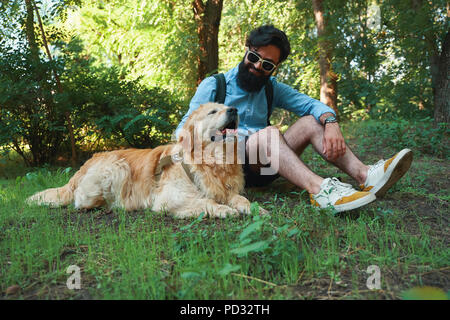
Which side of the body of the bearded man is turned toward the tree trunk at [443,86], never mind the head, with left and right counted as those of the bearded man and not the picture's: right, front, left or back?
left

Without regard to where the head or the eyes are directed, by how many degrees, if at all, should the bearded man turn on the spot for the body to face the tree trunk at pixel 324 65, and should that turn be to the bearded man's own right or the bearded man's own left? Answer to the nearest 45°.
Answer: approximately 135° to the bearded man's own left

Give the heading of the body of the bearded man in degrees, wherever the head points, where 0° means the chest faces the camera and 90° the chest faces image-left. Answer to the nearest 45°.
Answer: approximately 315°

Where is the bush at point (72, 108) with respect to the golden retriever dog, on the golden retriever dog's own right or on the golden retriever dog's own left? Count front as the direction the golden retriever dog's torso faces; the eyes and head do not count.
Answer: on the golden retriever dog's own left

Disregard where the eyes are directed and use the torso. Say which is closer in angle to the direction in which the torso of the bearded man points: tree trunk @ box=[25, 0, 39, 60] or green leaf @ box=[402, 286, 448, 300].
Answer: the green leaf

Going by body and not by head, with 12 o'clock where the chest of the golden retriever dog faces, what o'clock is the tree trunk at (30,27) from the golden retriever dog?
The tree trunk is roughly at 8 o'clock from the golden retriever dog.

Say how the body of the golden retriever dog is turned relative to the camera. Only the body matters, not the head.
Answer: to the viewer's right

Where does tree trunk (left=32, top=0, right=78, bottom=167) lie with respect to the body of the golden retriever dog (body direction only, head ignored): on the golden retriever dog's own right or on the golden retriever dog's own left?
on the golden retriever dog's own left

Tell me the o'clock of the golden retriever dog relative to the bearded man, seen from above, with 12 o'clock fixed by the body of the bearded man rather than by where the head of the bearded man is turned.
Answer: The golden retriever dog is roughly at 4 o'clock from the bearded man.
